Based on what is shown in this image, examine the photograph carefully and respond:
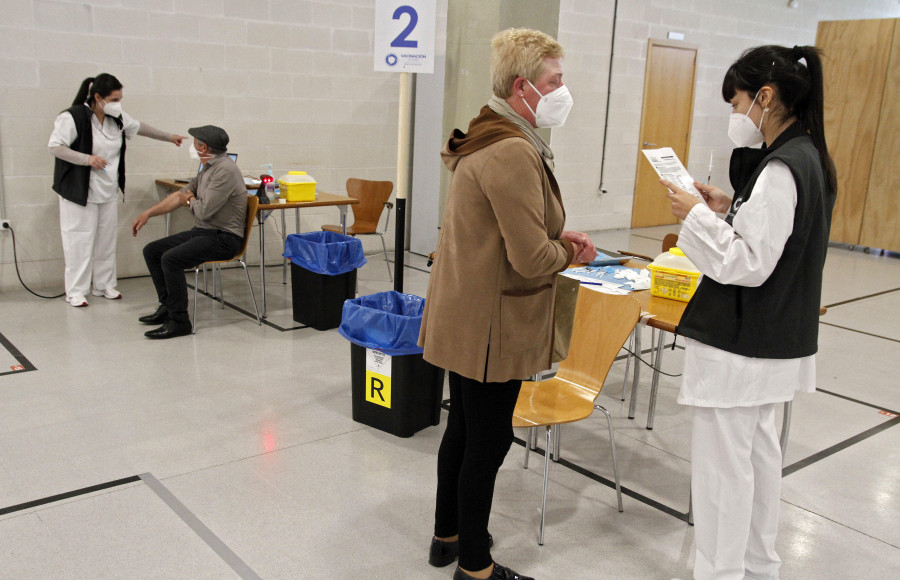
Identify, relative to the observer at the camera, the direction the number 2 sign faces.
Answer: facing the viewer

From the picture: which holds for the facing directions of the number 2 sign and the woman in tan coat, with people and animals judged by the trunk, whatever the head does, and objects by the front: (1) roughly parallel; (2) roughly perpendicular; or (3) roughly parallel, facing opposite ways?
roughly perpendicular

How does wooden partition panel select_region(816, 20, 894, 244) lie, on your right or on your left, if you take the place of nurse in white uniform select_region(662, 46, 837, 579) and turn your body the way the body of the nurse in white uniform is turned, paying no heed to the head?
on your right

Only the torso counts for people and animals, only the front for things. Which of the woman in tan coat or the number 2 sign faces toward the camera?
the number 2 sign

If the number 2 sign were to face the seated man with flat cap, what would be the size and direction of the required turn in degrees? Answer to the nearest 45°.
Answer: approximately 135° to its right

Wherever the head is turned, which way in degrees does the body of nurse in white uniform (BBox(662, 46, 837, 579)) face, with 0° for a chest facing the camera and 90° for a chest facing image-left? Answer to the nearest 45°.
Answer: approximately 90°

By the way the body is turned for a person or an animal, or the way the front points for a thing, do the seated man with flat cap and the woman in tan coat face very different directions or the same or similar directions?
very different directions

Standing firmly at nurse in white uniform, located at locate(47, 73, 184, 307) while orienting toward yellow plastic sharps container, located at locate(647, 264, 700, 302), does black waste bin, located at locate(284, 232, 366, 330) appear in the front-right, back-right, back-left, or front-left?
front-left

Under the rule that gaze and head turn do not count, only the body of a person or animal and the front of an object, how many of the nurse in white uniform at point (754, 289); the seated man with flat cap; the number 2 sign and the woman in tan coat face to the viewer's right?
1

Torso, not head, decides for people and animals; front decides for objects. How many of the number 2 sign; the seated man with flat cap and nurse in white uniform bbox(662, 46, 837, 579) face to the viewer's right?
0

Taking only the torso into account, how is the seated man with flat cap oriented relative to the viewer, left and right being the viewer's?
facing to the left of the viewer

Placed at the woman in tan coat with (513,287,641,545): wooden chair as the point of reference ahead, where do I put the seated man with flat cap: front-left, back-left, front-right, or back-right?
front-left

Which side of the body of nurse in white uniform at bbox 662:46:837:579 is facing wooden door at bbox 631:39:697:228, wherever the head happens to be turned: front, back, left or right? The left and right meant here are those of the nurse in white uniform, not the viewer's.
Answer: right

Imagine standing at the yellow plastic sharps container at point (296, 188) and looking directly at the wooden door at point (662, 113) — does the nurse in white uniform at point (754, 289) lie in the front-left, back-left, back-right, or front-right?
back-right

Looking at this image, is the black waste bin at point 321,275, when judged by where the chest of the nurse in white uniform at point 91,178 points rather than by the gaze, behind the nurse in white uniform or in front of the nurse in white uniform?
in front

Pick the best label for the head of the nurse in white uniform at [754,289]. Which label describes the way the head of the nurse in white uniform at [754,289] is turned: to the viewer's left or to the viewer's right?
to the viewer's left

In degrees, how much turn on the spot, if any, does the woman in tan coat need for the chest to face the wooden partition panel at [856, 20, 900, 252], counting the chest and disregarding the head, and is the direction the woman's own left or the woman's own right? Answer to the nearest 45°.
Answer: approximately 45° to the woman's own left

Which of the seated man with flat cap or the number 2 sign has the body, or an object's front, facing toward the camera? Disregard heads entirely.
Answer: the number 2 sign

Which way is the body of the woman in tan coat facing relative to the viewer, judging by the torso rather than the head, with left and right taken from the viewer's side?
facing to the right of the viewer

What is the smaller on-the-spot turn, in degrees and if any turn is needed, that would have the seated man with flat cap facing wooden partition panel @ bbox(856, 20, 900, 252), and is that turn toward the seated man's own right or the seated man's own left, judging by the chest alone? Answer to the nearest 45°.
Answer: approximately 180°

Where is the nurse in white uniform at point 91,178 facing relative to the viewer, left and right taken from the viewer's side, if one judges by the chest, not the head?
facing the viewer and to the right of the viewer
